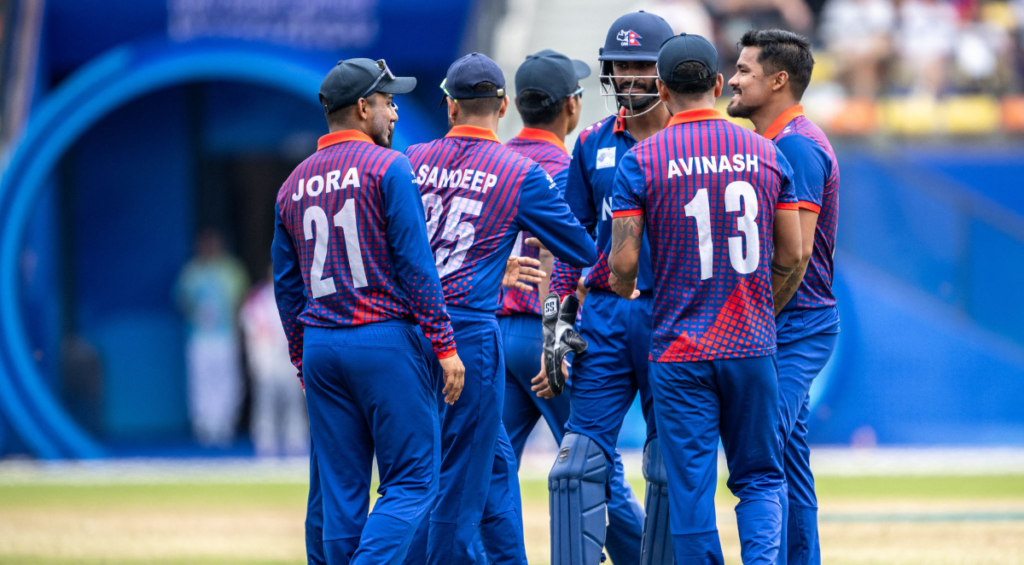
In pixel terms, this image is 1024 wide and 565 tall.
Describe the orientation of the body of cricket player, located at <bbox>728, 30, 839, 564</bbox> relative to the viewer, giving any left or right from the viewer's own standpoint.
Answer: facing to the left of the viewer

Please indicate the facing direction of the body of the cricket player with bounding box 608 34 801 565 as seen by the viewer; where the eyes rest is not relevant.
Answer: away from the camera

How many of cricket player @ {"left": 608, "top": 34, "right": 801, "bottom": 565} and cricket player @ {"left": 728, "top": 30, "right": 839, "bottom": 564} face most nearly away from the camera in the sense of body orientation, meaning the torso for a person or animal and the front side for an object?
1

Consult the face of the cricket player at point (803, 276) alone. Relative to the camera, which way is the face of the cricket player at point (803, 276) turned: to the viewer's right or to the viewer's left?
to the viewer's left

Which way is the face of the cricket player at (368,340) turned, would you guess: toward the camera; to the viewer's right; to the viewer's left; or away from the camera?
to the viewer's right

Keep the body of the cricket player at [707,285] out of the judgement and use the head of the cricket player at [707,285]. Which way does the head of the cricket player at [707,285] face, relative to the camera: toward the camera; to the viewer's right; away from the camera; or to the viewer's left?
away from the camera

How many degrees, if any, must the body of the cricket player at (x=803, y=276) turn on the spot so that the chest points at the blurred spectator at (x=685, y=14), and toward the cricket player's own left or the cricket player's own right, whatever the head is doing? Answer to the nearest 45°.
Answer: approximately 90° to the cricket player's own right
